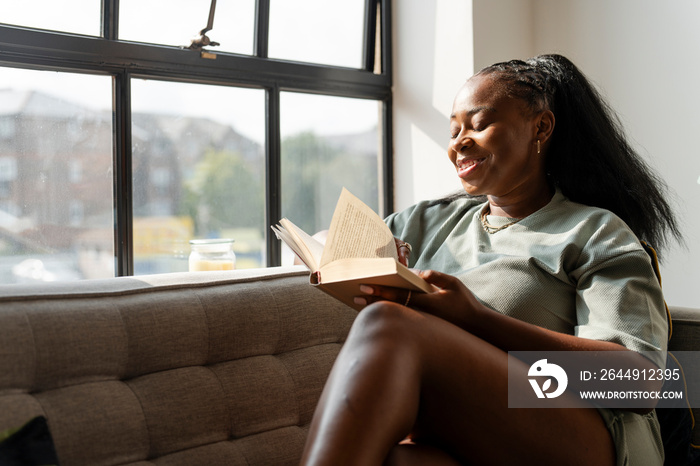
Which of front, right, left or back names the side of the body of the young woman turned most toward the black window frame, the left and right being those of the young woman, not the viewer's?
right

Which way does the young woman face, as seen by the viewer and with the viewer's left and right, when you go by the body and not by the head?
facing the viewer and to the left of the viewer

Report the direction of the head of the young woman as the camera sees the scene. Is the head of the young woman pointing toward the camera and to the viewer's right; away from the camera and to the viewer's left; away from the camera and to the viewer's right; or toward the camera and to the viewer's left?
toward the camera and to the viewer's left
